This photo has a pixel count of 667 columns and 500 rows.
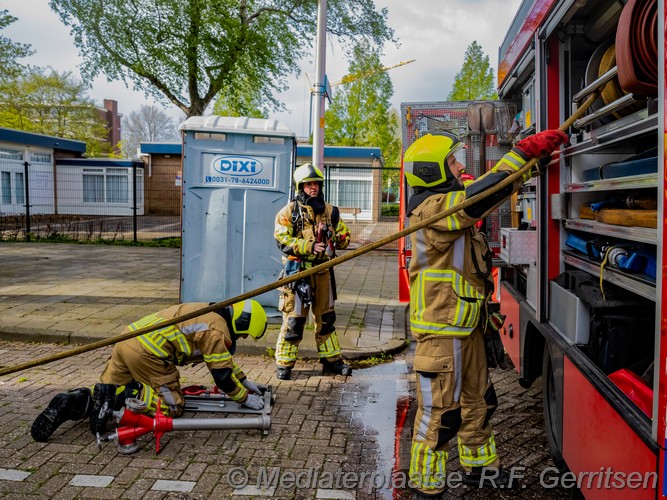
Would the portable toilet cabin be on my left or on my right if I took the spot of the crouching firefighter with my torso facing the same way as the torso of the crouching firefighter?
on my left

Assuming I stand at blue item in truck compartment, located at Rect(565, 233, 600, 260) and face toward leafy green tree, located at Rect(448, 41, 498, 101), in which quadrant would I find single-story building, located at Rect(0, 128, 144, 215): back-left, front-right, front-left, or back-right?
front-left

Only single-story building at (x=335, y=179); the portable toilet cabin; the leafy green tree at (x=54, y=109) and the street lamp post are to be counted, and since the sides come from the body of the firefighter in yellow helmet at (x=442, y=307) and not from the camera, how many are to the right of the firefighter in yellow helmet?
0

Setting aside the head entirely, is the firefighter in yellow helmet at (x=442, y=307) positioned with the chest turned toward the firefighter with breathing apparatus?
no

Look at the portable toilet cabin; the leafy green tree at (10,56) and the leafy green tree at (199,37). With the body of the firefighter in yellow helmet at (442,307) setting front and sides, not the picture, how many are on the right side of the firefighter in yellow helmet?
0

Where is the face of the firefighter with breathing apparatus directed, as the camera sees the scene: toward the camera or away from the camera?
toward the camera

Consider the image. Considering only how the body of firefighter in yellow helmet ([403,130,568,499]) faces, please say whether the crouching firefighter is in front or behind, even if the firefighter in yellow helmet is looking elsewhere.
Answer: behind

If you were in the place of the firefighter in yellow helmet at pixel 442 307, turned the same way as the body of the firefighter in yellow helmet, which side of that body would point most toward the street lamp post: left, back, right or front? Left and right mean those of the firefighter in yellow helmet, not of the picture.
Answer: left

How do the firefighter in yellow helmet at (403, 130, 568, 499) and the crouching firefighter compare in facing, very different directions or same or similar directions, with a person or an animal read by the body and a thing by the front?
same or similar directions

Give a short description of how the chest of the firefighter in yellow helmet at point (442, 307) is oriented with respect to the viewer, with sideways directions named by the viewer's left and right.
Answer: facing to the right of the viewer

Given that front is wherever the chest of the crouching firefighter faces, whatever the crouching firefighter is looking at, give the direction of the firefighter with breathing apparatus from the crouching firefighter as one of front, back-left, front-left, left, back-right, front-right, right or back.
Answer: front-left

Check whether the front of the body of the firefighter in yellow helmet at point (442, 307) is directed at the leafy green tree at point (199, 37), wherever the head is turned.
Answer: no

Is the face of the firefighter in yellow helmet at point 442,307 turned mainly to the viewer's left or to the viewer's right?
to the viewer's right

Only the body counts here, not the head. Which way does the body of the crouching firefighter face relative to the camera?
to the viewer's right

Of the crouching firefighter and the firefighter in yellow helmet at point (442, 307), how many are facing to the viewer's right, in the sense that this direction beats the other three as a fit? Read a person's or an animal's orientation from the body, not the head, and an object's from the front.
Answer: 2

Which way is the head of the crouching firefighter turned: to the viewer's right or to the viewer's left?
to the viewer's right
